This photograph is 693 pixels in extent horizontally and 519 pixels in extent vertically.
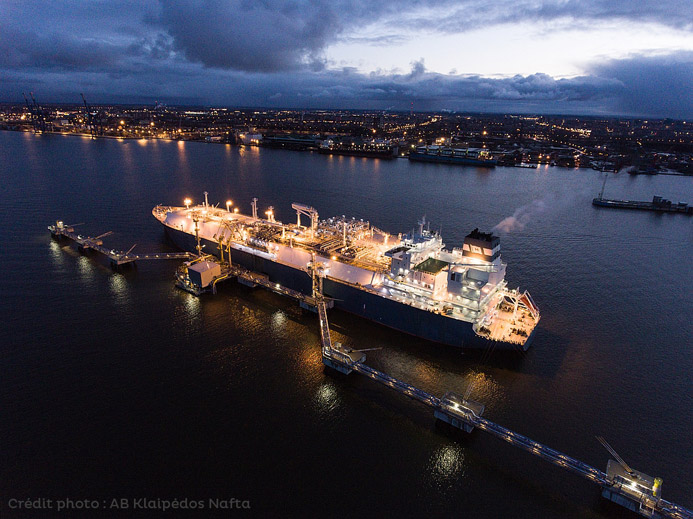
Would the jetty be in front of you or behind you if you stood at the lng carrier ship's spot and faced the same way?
in front

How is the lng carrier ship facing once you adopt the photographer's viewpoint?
facing away from the viewer and to the left of the viewer
